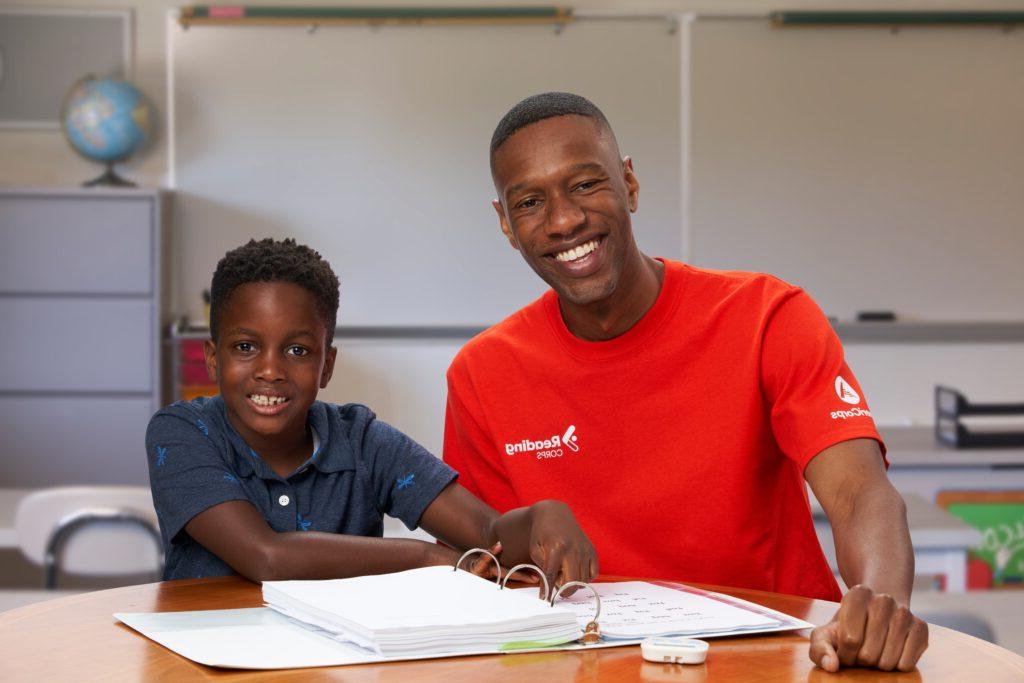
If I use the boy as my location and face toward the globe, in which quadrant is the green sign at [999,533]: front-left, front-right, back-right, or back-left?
front-right

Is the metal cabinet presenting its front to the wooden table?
yes

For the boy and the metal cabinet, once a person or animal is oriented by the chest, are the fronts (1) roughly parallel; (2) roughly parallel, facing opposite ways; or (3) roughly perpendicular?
roughly parallel

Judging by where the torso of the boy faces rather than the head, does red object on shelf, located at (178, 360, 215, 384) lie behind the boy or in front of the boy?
behind

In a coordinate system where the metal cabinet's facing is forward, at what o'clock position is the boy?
The boy is roughly at 12 o'clock from the metal cabinet.

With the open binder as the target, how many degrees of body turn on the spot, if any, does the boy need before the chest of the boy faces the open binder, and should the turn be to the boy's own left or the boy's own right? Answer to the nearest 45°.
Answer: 0° — they already face it

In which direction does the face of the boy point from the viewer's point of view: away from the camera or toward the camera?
toward the camera

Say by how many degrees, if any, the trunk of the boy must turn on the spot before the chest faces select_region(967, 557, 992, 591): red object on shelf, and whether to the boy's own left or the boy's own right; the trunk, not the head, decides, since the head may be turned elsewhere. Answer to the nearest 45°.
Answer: approximately 135° to the boy's own left

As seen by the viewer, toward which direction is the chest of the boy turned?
toward the camera

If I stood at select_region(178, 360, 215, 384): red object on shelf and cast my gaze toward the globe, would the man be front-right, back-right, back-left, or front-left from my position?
back-left

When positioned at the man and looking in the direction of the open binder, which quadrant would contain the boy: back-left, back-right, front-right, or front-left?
front-right

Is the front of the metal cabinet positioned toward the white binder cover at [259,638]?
yes

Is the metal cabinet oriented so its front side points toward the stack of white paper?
yes

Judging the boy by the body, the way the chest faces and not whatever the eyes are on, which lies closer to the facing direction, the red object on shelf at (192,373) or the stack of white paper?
the stack of white paper

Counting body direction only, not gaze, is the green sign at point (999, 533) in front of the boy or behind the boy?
behind

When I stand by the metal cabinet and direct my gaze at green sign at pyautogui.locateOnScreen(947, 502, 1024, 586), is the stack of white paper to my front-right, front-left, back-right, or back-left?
front-right

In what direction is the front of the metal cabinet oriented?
toward the camera

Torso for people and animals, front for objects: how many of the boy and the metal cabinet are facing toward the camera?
2
